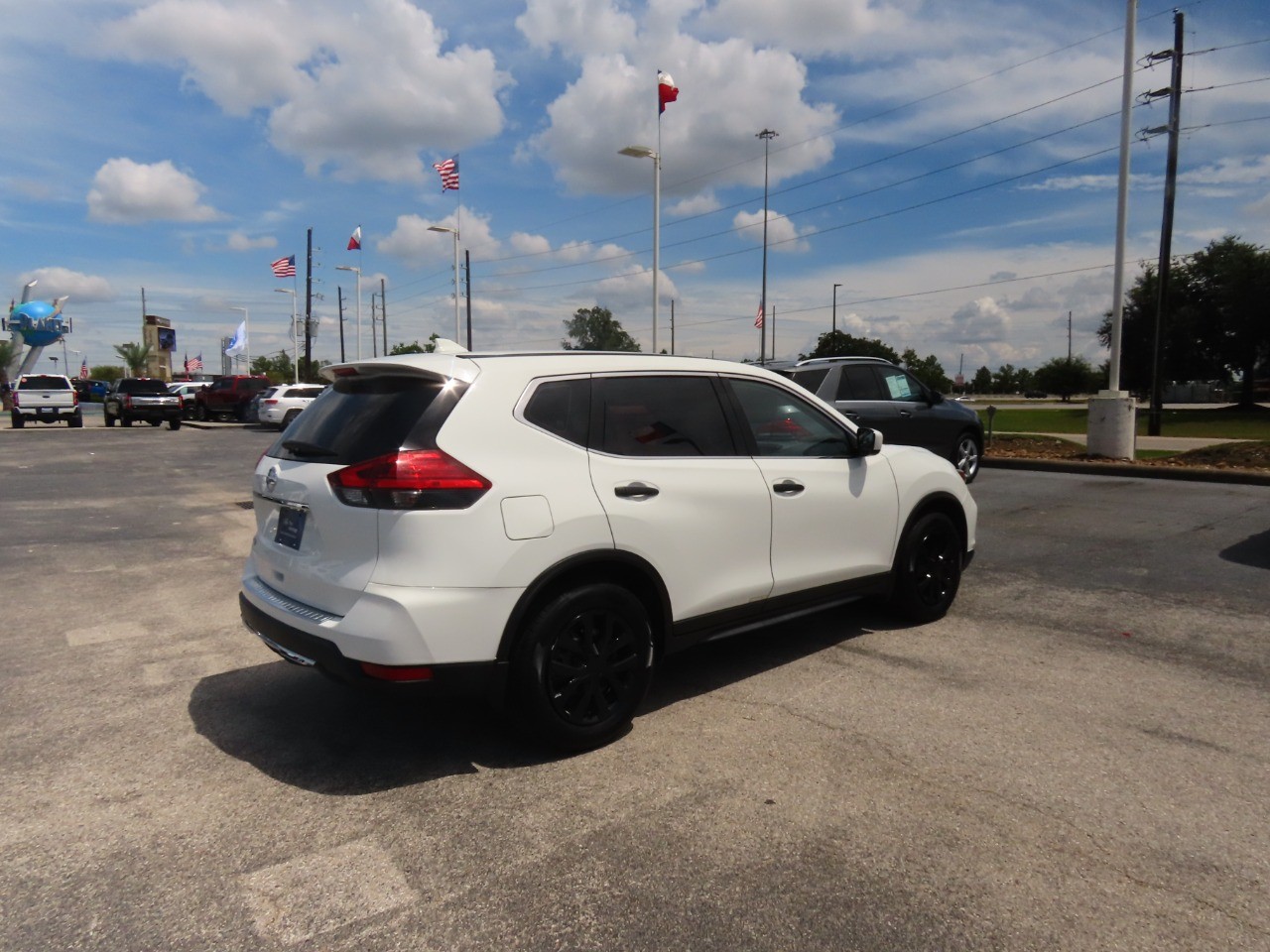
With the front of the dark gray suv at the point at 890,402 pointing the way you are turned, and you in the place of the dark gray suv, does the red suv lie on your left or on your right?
on your left

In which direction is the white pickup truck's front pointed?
away from the camera

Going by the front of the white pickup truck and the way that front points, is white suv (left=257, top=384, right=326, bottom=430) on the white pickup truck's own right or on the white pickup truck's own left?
on the white pickup truck's own right

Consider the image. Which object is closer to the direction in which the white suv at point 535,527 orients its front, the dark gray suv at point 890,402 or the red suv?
the dark gray suv
